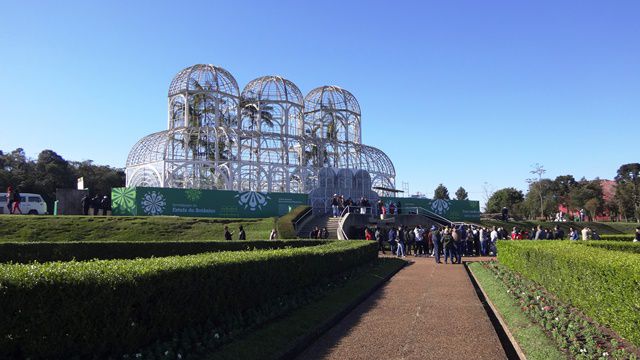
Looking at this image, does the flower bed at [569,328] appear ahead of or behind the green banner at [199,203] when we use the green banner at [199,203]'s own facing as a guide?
ahead

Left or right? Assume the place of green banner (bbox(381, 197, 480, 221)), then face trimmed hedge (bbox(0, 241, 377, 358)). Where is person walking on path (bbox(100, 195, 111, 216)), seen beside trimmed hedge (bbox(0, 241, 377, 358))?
right

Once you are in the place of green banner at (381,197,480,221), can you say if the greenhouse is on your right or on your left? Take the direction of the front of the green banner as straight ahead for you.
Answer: on your right

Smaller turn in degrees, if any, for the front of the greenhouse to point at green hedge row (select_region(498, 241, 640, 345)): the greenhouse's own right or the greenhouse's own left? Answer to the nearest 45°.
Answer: approximately 45° to the greenhouse's own right

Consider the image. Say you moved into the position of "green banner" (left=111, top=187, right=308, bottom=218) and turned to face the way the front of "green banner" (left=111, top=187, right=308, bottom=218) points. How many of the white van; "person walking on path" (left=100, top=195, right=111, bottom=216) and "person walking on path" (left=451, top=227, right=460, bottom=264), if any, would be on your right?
2

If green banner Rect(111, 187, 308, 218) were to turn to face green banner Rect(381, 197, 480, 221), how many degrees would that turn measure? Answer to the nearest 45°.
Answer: approximately 90° to its left

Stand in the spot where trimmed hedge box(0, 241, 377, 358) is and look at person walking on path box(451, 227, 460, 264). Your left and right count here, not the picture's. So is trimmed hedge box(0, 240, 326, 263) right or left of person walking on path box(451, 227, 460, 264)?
left

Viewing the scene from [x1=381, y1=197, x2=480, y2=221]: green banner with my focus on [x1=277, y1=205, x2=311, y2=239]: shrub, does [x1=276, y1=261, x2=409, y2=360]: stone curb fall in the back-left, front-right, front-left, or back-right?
front-left

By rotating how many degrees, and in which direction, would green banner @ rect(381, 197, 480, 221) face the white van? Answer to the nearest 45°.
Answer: approximately 45° to its right

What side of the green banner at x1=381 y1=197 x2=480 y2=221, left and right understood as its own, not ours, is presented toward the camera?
front

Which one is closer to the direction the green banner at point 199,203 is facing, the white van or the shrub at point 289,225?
the shrub

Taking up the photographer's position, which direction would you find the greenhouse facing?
facing the viewer and to the right of the viewer

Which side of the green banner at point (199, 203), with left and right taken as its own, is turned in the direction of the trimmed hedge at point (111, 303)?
front

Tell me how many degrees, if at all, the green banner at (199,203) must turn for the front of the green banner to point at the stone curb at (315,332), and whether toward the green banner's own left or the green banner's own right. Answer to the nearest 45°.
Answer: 0° — it already faces it

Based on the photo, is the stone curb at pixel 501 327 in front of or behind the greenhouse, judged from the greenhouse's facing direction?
in front

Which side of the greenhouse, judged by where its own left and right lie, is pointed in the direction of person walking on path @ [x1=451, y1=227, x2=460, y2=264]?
front

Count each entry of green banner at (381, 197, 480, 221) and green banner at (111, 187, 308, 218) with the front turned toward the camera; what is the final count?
2

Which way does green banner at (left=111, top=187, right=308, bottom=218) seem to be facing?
toward the camera
